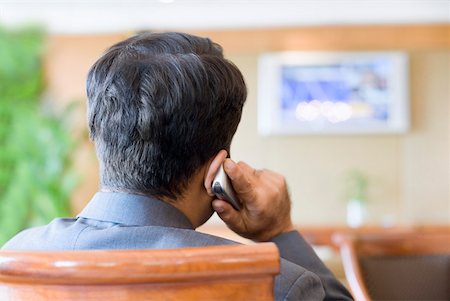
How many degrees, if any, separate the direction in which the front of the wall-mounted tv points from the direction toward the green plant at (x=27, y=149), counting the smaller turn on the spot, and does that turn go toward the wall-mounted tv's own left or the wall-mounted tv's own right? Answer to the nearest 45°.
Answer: approximately 90° to the wall-mounted tv's own right

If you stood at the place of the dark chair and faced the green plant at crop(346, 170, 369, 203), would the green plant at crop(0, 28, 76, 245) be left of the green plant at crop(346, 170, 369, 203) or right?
left

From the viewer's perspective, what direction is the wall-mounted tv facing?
toward the camera

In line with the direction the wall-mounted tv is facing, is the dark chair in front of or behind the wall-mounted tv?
in front

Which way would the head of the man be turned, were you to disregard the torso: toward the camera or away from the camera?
away from the camera

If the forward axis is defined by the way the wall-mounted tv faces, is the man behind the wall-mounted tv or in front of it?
in front
